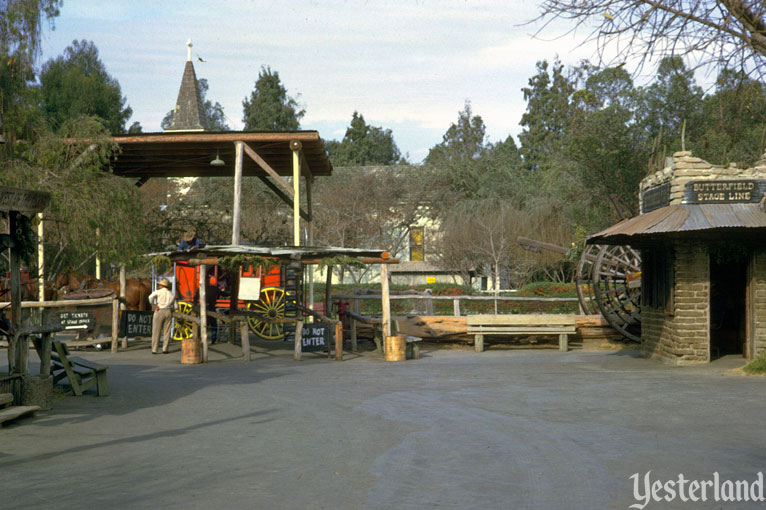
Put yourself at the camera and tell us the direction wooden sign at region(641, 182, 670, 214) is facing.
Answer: facing the viewer and to the left of the viewer

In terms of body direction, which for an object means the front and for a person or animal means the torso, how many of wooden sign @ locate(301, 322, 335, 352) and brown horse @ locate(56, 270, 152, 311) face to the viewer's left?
1

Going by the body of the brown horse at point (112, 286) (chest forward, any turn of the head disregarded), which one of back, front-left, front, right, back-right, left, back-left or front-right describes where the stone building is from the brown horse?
back-left

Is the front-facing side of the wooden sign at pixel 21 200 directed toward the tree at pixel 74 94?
no

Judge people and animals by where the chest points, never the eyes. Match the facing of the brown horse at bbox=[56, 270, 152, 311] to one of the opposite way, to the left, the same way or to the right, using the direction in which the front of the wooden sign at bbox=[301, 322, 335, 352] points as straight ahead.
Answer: to the right

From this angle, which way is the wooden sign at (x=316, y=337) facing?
toward the camera

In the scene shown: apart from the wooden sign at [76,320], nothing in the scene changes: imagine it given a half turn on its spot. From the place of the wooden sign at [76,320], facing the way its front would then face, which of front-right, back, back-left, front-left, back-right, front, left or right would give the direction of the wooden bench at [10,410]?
back

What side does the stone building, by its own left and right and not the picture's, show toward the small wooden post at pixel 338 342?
right

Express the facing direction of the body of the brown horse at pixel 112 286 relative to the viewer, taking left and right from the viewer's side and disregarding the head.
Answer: facing to the left of the viewer

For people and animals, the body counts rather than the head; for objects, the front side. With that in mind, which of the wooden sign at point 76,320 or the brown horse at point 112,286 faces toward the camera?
the wooden sign

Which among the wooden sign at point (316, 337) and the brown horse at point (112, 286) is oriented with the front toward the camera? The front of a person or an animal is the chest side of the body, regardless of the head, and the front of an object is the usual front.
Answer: the wooden sign

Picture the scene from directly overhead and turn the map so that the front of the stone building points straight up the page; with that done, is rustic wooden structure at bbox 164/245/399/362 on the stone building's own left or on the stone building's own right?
on the stone building's own right

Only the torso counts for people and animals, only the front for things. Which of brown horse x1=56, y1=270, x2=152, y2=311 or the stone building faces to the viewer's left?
the brown horse

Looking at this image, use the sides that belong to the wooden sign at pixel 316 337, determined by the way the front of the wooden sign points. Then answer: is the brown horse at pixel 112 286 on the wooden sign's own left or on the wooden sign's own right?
on the wooden sign's own right

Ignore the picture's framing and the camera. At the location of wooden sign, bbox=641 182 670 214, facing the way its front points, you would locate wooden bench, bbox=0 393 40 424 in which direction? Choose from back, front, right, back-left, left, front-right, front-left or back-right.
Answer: front

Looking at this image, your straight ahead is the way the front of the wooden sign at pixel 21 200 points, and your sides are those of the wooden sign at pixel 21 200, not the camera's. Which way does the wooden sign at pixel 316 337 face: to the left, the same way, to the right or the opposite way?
the same way

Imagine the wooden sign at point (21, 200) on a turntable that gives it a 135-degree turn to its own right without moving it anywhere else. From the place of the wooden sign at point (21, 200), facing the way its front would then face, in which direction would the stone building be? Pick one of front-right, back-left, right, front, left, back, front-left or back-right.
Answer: back-right

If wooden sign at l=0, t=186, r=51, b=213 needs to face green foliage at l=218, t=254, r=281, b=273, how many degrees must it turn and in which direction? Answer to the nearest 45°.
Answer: approximately 135° to its left

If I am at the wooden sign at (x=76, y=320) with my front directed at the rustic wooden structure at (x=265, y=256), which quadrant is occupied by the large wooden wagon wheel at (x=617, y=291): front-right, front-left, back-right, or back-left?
front-left

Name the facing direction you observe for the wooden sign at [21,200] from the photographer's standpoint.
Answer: facing the viewer
